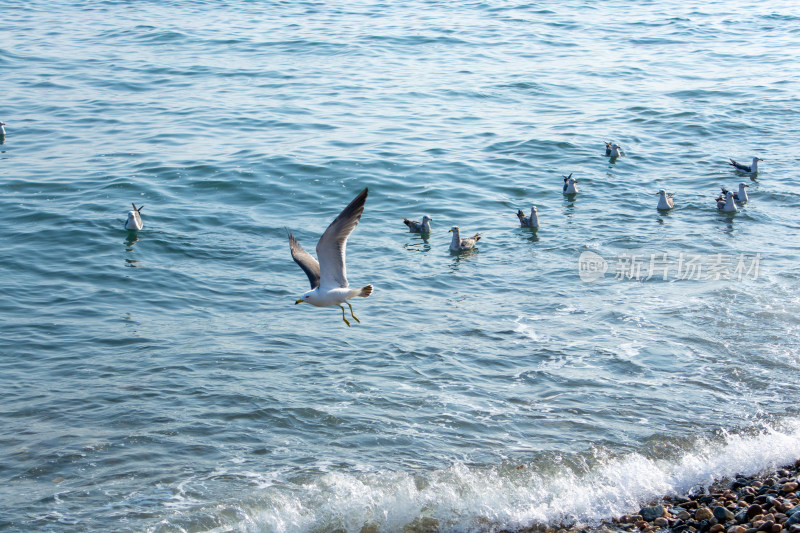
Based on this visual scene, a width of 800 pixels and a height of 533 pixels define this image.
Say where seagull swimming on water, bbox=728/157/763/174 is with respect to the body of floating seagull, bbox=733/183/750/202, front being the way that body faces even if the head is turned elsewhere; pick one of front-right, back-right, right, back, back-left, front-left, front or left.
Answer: back-left

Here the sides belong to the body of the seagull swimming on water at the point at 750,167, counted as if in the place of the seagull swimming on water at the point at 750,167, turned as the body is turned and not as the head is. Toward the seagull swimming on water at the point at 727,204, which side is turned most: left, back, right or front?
right

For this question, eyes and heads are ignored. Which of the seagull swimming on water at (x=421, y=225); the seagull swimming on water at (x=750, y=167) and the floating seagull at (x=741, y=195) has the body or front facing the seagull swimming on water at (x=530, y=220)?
the seagull swimming on water at (x=421, y=225)

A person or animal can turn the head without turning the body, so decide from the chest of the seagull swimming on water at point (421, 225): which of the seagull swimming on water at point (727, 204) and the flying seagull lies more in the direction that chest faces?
the seagull swimming on water

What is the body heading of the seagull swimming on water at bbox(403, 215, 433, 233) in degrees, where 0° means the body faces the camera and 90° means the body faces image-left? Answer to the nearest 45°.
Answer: approximately 270°

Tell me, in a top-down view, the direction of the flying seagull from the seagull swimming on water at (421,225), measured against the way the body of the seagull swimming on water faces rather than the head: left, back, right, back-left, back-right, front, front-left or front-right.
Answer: right

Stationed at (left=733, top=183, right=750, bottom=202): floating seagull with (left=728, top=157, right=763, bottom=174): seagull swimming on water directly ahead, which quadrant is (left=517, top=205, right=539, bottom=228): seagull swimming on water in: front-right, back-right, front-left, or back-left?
back-left

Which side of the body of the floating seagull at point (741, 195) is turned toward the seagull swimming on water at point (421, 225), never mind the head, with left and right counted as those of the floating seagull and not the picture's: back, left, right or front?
right

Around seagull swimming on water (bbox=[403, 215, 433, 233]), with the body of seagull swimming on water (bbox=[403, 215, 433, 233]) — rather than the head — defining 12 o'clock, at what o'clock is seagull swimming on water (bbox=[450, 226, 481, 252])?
seagull swimming on water (bbox=[450, 226, 481, 252]) is roughly at 2 o'clock from seagull swimming on water (bbox=[403, 215, 433, 233]).

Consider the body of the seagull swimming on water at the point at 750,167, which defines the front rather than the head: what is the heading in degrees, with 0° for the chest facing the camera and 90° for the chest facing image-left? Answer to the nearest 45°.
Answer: approximately 270°

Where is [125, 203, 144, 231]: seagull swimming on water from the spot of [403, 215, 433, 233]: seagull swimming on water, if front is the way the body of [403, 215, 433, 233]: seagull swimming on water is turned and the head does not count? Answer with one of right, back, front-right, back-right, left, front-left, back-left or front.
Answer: back

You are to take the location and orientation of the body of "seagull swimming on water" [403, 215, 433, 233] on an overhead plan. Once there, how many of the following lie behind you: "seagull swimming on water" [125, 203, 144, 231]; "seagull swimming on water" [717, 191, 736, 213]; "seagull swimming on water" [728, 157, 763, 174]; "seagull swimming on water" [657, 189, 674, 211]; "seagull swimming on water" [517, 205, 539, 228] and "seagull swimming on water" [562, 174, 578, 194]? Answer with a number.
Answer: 1

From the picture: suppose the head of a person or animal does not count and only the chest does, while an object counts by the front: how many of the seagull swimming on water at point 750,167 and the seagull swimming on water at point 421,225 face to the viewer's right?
2
